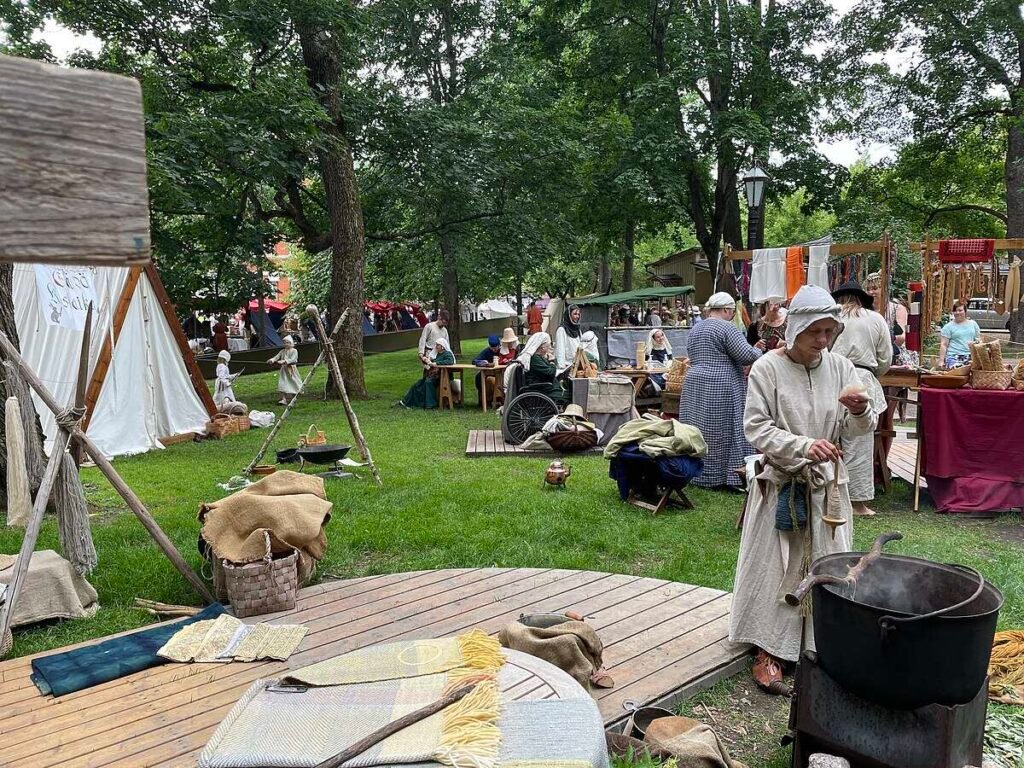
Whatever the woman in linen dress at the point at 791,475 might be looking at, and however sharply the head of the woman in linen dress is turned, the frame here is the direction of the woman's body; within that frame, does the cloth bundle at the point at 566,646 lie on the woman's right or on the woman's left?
on the woman's right

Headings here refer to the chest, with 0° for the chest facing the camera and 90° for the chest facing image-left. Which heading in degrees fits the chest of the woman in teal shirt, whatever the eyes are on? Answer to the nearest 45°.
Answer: approximately 0°

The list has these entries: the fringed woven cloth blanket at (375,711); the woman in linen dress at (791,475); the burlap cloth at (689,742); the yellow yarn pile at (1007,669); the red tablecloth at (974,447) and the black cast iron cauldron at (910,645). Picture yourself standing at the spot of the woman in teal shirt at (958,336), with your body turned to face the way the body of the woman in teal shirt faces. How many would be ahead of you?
6

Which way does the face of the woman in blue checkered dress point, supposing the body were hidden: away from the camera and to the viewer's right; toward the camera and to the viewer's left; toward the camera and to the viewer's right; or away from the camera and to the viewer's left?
away from the camera and to the viewer's right

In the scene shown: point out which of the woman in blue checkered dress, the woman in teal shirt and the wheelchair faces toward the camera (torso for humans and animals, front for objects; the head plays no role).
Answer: the woman in teal shirt

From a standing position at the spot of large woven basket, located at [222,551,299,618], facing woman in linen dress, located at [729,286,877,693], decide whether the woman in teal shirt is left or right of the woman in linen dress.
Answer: left

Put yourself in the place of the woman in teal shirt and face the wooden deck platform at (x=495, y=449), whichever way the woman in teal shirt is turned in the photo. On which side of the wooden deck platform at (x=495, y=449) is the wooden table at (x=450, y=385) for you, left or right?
right

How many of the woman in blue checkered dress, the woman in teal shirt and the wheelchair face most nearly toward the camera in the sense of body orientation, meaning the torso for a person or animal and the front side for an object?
1

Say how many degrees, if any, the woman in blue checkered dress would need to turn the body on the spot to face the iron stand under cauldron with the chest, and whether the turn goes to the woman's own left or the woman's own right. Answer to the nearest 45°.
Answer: approximately 135° to the woman's own right
